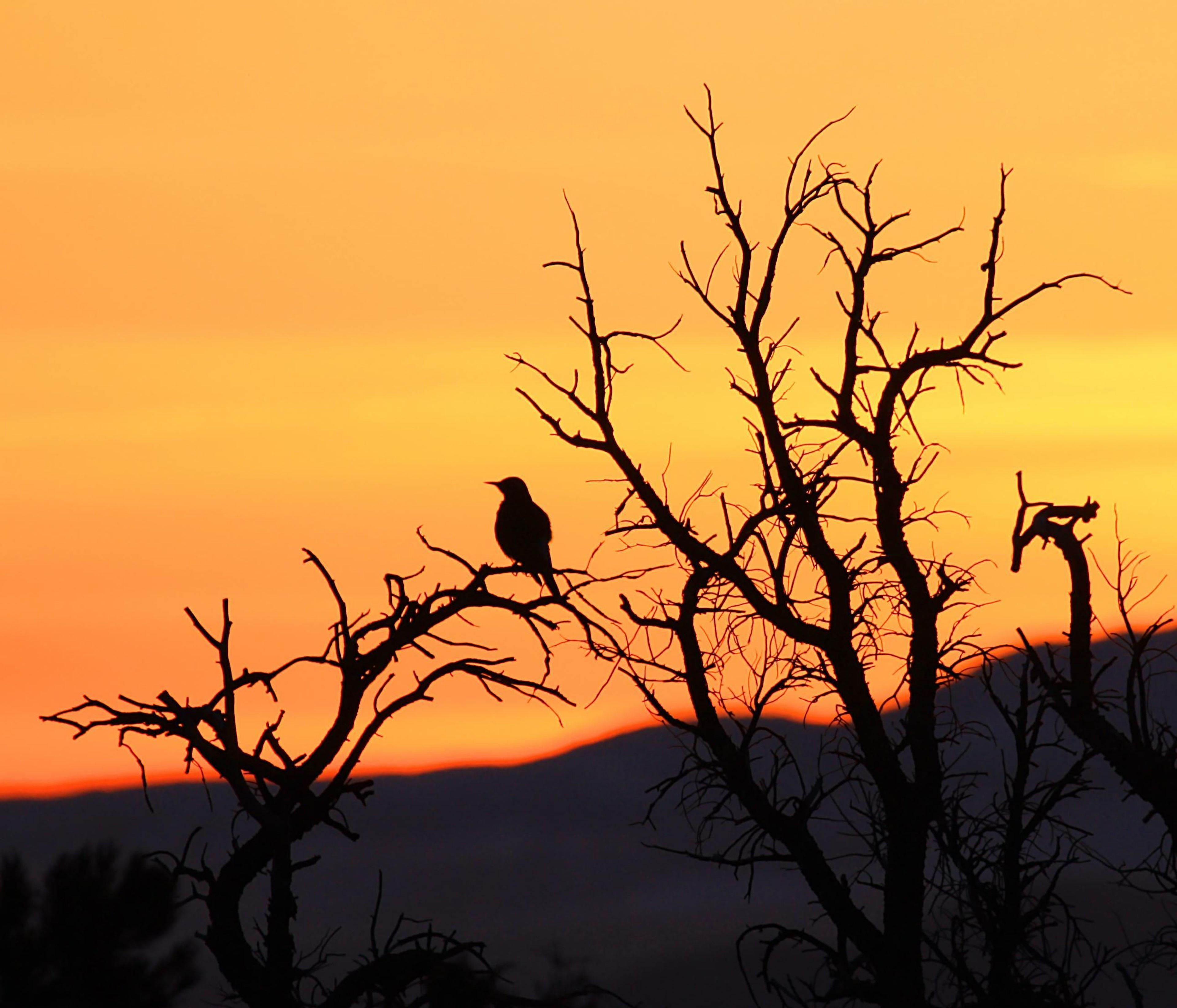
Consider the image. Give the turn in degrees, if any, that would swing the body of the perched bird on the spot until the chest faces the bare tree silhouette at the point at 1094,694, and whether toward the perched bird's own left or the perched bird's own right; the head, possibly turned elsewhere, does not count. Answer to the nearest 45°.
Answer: approximately 135° to the perched bird's own left

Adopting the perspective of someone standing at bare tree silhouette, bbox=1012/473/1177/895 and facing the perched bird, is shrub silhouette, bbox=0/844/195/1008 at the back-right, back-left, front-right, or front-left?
front-left

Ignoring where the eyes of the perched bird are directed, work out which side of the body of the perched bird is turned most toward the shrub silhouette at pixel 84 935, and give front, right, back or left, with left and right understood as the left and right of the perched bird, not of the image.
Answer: front

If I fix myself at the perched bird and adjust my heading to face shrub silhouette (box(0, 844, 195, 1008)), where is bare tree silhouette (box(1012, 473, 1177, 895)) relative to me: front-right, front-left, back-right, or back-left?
back-left

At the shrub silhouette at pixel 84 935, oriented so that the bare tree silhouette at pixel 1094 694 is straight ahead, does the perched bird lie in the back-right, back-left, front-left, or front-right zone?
front-left

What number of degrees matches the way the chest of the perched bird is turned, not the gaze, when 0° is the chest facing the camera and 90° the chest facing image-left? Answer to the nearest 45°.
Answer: approximately 90°

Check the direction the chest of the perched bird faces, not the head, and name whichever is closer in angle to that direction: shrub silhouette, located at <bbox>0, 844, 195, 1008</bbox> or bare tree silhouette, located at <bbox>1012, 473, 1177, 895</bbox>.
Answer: the shrub silhouette
